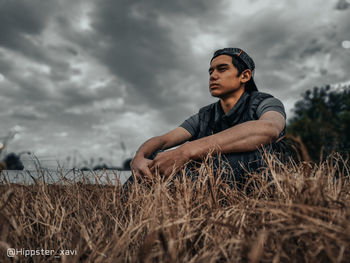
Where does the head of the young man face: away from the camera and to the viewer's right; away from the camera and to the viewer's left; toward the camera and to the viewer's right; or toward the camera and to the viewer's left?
toward the camera and to the viewer's left

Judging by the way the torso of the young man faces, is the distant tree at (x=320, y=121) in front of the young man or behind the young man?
behind

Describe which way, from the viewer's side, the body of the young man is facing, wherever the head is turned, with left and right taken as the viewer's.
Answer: facing the viewer and to the left of the viewer
